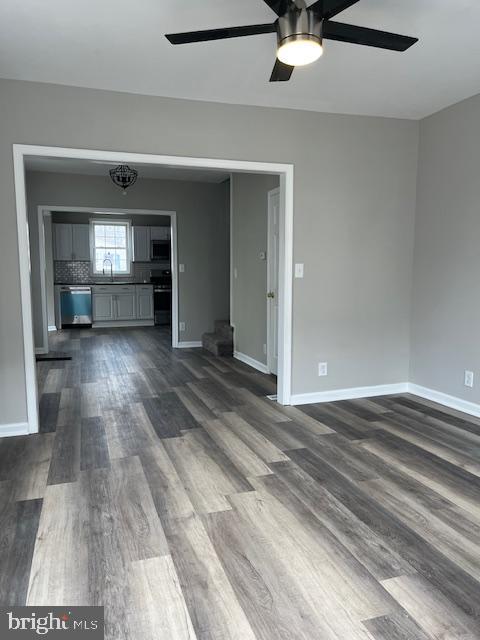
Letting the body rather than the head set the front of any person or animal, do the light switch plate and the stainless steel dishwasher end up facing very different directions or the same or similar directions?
same or similar directions

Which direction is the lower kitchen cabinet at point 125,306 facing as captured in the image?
toward the camera

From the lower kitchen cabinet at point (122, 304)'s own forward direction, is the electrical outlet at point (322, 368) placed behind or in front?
in front

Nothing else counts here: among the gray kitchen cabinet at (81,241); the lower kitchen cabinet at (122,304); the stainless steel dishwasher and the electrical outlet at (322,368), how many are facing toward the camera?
4

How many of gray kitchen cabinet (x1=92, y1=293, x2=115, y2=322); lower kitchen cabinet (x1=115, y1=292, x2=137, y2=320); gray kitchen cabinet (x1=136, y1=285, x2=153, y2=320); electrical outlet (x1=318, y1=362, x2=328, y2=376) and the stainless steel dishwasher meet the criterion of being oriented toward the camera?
5

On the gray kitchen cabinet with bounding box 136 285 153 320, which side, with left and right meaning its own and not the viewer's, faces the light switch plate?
front

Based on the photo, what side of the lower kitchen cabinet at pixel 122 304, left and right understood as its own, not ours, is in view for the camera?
front

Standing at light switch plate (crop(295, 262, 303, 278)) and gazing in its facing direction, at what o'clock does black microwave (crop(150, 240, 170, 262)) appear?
The black microwave is roughly at 5 o'clock from the light switch plate.

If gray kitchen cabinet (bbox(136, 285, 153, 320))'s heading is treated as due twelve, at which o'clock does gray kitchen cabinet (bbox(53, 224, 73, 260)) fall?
gray kitchen cabinet (bbox(53, 224, 73, 260)) is roughly at 3 o'clock from gray kitchen cabinet (bbox(136, 285, 153, 320)).

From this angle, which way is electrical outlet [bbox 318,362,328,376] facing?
toward the camera

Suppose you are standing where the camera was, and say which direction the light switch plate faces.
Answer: facing the viewer

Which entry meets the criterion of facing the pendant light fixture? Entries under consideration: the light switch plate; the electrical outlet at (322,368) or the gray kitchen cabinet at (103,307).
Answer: the gray kitchen cabinet

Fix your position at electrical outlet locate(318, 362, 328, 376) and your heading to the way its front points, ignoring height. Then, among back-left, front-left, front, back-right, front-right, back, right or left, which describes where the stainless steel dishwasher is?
back-right
